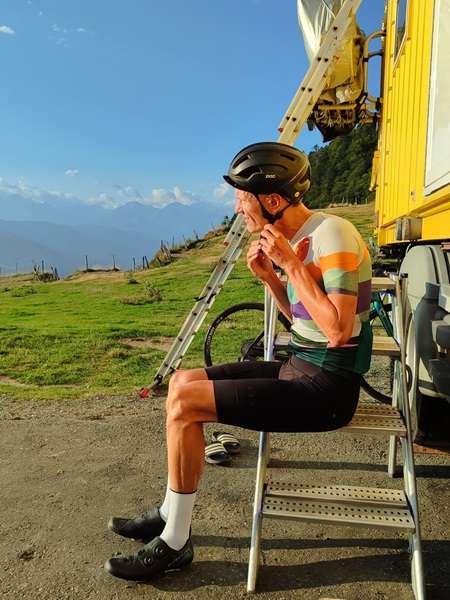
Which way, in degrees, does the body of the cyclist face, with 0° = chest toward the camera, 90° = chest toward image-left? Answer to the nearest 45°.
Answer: approximately 90°

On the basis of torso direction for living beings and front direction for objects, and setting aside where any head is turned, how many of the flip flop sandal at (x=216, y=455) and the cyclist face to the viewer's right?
0

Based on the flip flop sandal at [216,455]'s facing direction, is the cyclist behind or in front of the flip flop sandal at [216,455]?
behind

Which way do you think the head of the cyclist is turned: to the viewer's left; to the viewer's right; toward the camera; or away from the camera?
to the viewer's left

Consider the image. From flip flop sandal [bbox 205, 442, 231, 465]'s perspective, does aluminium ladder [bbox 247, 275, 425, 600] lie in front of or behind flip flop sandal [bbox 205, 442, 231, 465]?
behind

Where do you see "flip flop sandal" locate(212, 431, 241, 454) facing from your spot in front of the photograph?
facing away from the viewer and to the left of the viewer

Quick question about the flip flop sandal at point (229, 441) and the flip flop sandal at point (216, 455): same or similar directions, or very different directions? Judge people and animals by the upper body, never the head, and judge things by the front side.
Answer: same or similar directions

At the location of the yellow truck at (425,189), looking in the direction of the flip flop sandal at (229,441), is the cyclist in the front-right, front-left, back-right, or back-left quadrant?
front-left
